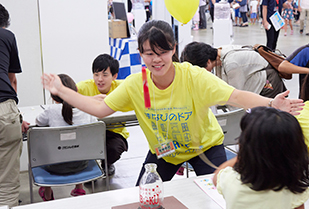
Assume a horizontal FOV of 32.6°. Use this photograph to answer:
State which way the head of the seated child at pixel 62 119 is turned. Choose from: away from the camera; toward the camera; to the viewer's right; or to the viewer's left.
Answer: away from the camera

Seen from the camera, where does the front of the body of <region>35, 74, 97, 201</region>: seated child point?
away from the camera

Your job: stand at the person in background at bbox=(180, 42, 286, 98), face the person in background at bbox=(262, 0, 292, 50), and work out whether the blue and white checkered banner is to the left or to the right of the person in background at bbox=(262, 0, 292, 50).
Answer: left

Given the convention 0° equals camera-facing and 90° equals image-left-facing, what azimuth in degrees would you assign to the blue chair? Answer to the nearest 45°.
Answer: approximately 180°

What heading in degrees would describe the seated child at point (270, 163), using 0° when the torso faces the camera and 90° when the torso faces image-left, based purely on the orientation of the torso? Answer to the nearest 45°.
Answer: approximately 180°

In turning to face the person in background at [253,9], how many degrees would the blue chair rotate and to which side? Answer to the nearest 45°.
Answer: approximately 45° to its right

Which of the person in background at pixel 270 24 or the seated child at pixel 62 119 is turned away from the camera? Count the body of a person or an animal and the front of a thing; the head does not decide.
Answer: the seated child

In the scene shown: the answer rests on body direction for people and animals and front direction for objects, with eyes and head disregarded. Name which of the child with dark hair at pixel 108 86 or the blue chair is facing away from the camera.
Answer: the blue chair

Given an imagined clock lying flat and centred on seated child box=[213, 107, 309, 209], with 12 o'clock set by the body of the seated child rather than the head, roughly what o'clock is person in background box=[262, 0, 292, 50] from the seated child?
The person in background is roughly at 12 o'clock from the seated child.

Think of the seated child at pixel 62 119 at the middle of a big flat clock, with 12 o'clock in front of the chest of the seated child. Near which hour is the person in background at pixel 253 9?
The person in background is roughly at 1 o'clock from the seated child.
